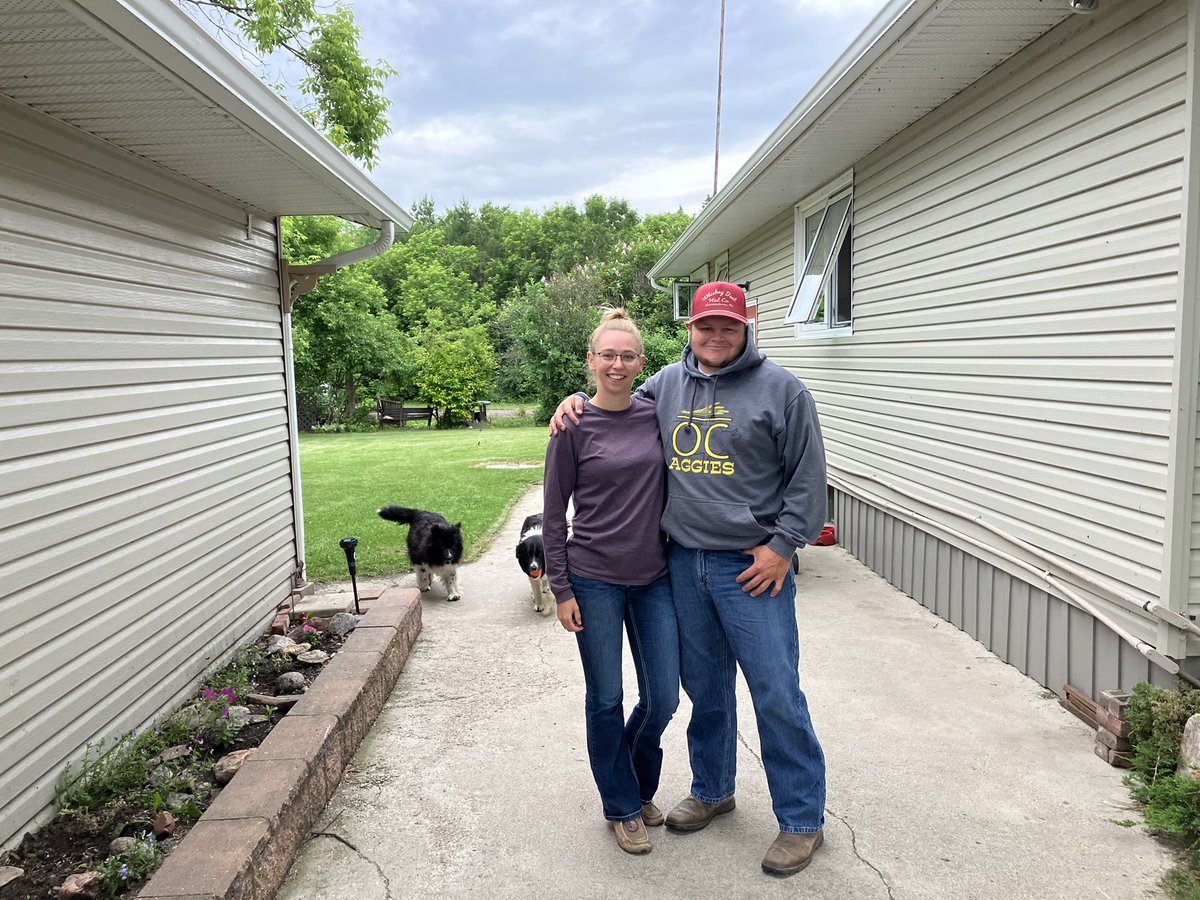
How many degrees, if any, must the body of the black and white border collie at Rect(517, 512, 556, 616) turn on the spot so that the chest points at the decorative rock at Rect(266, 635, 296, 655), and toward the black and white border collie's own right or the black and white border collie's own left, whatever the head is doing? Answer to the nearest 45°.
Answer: approximately 45° to the black and white border collie's own right

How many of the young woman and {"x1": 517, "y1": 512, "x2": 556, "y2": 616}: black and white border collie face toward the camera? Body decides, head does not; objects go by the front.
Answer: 2

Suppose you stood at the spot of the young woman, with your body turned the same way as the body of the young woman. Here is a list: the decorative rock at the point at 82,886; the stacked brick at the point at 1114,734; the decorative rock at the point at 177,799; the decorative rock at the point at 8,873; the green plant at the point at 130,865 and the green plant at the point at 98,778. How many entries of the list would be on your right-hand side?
5

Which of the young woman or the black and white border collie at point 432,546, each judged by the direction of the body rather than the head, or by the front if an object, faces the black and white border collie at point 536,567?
the black and white border collie at point 432,546

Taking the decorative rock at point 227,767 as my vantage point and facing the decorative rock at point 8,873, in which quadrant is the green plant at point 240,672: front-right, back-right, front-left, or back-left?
back-right

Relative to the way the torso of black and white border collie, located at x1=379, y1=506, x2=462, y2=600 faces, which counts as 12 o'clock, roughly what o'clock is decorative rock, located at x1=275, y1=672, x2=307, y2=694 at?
The decorative rock is roughly at 2 o'clock from the black and white border collie.

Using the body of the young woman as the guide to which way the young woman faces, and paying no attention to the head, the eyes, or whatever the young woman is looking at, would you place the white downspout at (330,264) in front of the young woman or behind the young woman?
behind

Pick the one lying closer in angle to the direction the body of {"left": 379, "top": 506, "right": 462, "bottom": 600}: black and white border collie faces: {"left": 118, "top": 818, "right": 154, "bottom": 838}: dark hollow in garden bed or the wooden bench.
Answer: the dark hollow in garden bed

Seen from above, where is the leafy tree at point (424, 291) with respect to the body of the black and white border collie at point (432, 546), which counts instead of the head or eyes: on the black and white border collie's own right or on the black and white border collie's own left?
on the black and white border collie's own left

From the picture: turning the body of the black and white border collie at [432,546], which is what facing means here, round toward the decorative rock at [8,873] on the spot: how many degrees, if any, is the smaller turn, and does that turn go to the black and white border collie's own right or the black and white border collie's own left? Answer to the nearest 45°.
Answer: approximately 45° to the black and white border collie's own right

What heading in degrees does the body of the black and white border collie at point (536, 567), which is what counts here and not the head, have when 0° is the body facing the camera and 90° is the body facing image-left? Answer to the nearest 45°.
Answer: approximately 0°

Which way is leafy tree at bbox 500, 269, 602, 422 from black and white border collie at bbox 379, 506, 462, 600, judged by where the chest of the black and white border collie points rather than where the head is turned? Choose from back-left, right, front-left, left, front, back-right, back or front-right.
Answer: back-left
